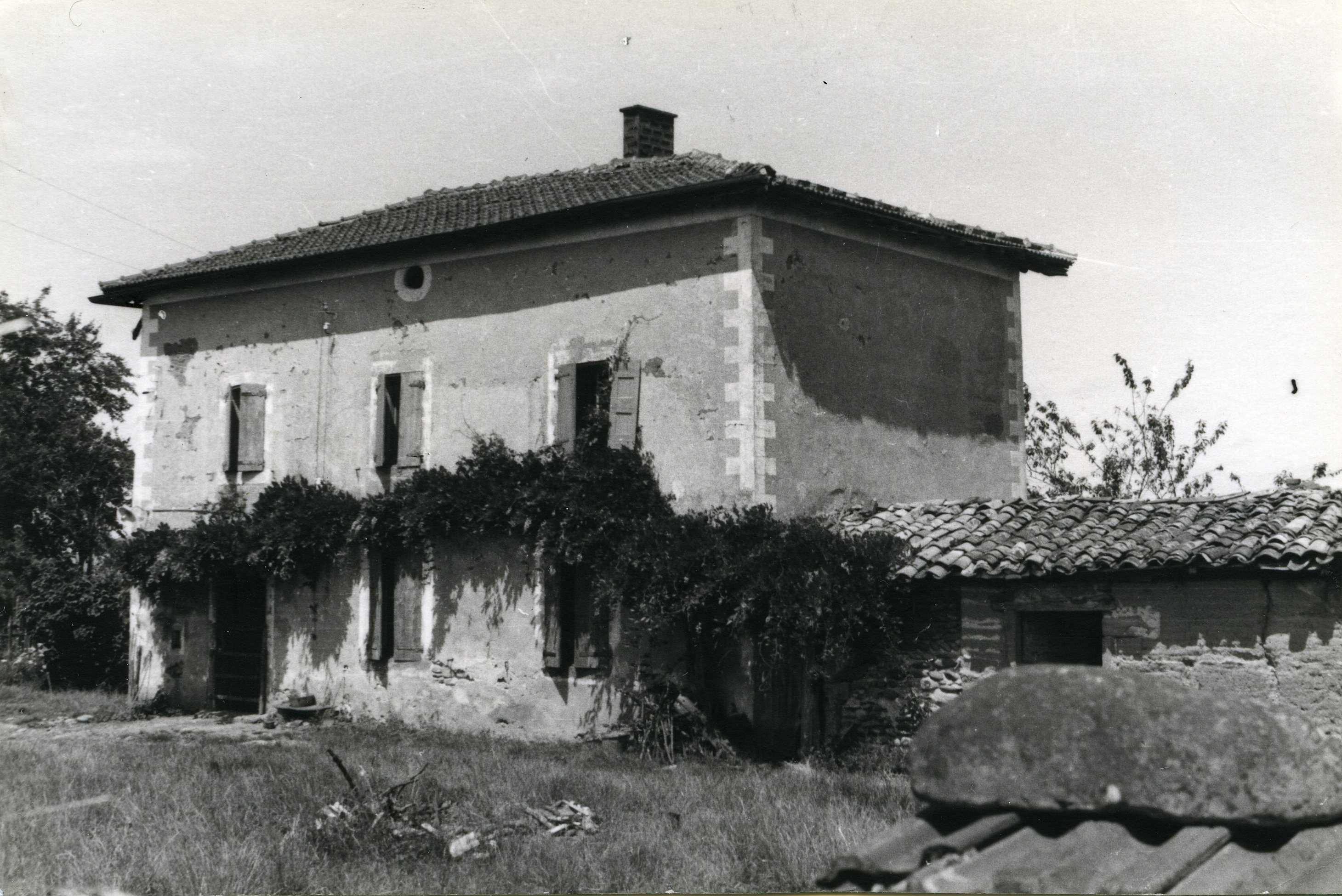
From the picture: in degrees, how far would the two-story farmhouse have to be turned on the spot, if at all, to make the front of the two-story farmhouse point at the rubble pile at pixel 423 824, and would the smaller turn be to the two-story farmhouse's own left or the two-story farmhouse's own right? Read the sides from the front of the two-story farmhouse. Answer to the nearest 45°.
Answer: approximately 45° to the two-story farmhouse's own left

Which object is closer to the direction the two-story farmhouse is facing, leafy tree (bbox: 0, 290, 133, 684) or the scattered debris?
the scattered debris

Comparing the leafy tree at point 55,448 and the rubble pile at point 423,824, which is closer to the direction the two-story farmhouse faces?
the rubble pile

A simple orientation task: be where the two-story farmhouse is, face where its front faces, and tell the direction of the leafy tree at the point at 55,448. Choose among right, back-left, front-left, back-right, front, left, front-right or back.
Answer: right

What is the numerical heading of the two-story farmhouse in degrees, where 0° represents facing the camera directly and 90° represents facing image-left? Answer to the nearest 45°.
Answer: approximately 45°

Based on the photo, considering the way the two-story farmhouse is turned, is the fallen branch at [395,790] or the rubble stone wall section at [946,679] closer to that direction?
the fallen branch

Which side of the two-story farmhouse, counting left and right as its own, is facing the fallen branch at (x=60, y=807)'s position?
front

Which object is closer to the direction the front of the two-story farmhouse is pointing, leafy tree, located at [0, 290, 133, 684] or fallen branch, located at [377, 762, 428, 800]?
the fallen branch

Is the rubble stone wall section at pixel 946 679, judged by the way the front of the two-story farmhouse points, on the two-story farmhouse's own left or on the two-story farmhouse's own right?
on the two-story farmhouse's own left

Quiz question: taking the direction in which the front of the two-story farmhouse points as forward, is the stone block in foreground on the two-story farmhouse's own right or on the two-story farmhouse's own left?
on the two-story farmhouse's own left

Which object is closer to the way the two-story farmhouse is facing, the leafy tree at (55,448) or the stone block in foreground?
the stone block in foreground

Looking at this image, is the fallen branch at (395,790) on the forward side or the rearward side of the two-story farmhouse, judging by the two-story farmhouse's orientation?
on the forward side
